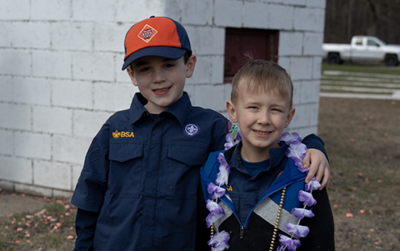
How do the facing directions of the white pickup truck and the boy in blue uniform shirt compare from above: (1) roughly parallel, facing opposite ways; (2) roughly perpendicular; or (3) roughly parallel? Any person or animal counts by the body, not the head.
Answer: roughly perpendicular

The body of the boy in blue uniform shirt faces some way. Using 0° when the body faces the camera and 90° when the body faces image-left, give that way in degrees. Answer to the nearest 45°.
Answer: approximately 0°
